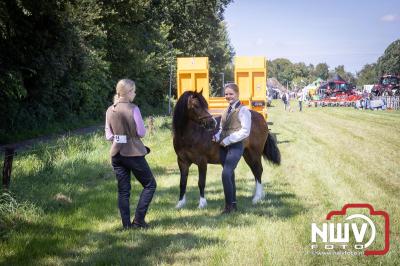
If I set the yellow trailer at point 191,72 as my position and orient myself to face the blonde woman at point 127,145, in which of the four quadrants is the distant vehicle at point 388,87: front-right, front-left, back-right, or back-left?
back-left

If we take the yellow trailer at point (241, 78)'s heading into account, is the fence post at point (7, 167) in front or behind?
behind

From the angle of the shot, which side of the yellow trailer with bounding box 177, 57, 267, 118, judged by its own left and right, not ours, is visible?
back

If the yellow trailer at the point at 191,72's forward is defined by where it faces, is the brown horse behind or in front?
behind

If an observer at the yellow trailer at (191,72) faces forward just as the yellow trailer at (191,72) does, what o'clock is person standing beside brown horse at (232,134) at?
The person standing beside brown horse is roughly at 6 o'clock from the yellow trailer.

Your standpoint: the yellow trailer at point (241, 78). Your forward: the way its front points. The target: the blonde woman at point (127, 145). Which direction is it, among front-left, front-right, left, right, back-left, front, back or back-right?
back

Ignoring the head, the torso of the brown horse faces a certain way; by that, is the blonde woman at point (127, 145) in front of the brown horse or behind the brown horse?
in front

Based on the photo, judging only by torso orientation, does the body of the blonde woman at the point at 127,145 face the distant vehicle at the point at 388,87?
yes

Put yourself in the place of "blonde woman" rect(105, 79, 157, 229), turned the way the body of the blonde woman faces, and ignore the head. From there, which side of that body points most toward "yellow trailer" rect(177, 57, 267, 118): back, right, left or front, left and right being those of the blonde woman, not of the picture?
front

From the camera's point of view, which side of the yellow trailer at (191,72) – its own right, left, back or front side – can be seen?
back

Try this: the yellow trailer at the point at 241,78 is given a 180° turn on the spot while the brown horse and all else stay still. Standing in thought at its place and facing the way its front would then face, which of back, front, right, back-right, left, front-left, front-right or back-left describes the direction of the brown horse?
front

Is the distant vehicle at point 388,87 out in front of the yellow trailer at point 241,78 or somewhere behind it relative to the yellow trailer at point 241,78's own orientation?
in front

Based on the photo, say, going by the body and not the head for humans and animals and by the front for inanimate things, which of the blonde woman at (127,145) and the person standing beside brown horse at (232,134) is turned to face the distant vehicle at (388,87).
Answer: the blonde woman

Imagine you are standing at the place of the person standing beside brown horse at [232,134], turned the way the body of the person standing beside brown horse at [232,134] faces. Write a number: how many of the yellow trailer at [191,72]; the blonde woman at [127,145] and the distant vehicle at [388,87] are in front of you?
1

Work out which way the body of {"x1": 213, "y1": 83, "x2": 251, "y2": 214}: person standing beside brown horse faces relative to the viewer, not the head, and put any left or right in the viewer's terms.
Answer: facing the viewer and to the left of the viewer

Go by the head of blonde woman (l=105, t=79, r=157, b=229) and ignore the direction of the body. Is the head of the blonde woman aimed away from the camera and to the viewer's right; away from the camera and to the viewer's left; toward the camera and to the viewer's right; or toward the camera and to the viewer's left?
away from the camera and to the viewer's right
